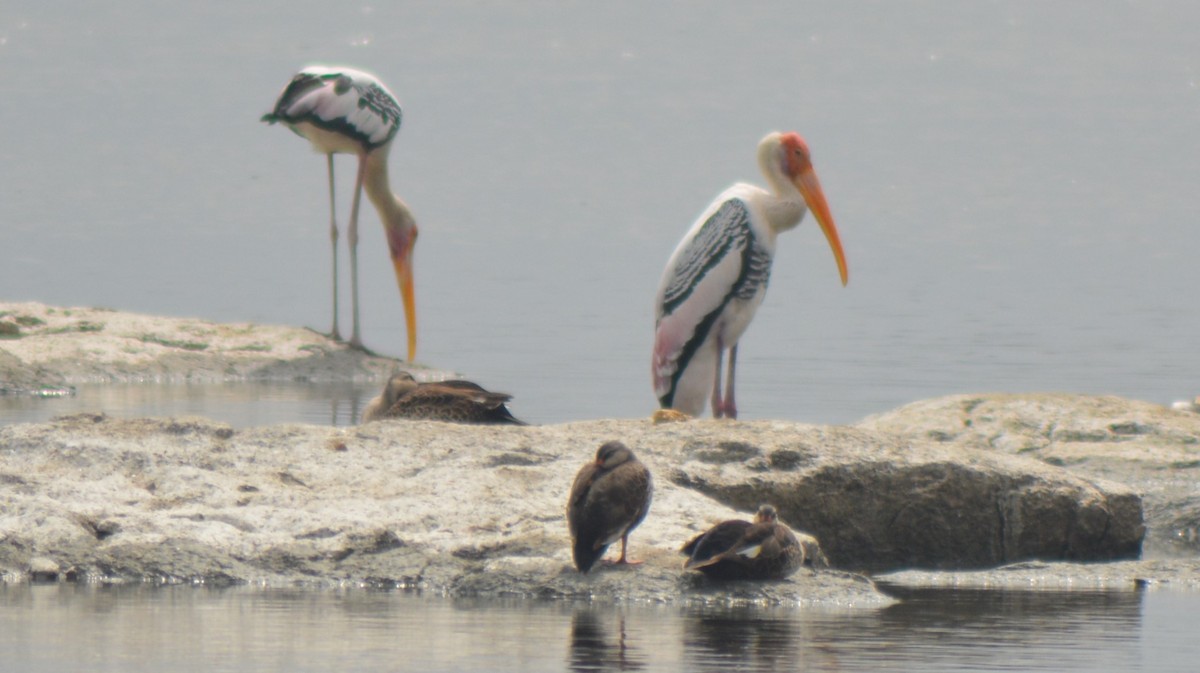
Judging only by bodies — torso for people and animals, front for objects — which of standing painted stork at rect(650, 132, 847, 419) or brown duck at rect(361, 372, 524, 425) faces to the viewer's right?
the standing painted stork

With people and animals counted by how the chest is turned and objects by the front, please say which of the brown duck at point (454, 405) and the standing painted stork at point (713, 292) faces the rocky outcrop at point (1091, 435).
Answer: the standing painted stork

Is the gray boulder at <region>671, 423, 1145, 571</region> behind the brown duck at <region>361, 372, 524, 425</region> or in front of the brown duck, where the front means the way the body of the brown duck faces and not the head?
behind

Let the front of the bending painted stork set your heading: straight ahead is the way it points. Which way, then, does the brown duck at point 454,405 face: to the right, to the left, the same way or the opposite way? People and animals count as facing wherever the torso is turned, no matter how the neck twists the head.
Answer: the opposite way

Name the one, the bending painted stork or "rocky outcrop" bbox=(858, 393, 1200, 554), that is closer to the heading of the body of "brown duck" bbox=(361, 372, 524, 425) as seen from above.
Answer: the bending painted stork

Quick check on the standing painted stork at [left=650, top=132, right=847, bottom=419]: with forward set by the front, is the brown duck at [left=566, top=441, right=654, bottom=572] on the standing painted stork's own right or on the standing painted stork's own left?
on the standing painted stork's own right

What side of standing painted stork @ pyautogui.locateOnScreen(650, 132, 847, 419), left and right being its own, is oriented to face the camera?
right

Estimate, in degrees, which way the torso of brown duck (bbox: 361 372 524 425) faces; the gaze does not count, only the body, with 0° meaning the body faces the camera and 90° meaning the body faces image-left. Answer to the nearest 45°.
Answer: approximately 90°

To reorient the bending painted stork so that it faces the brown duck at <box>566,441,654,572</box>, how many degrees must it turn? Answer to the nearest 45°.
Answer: approximately 90° to its right

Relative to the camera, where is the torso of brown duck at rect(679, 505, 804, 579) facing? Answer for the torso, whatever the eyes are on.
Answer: to the viewer's right

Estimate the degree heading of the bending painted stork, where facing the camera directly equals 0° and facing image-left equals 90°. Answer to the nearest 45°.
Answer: approximately 270°
